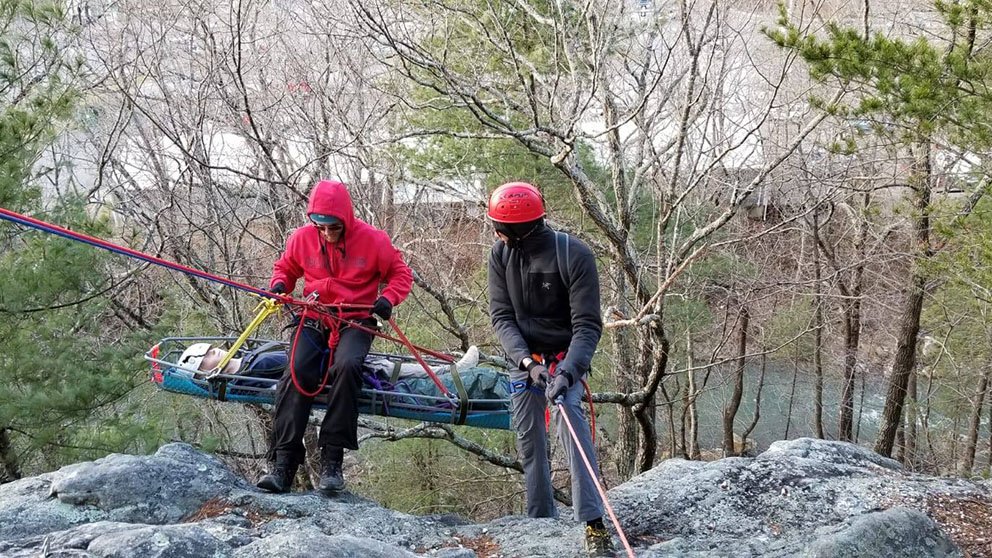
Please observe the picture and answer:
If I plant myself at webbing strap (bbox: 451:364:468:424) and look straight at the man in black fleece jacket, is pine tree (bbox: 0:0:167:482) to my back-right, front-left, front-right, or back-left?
back-right

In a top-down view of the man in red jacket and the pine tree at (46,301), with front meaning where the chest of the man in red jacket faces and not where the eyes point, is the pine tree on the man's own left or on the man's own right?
on the man's own right

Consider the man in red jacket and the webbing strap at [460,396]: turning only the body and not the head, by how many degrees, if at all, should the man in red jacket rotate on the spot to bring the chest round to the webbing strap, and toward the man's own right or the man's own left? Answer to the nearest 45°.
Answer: approximately 90° to the man's own left

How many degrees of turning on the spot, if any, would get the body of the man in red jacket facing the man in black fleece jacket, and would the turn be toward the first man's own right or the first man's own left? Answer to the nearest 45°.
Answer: approximately 45° to the first man's own left

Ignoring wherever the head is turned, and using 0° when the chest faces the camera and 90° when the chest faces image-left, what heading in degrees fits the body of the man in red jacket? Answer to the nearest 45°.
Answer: approximately 0°

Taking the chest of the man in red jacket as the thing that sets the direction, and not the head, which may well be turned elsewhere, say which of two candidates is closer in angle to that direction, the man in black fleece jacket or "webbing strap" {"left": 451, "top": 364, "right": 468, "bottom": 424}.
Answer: the man in black fleece jacket
